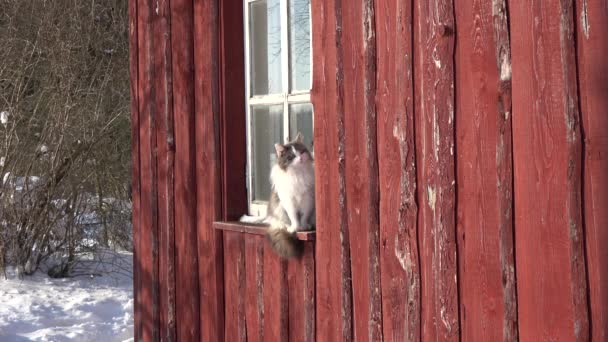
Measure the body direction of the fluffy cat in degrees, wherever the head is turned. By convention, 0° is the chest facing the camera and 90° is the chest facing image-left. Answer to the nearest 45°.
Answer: approximately 315°

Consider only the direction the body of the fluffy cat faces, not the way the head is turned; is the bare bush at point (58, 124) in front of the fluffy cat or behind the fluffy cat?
behind
